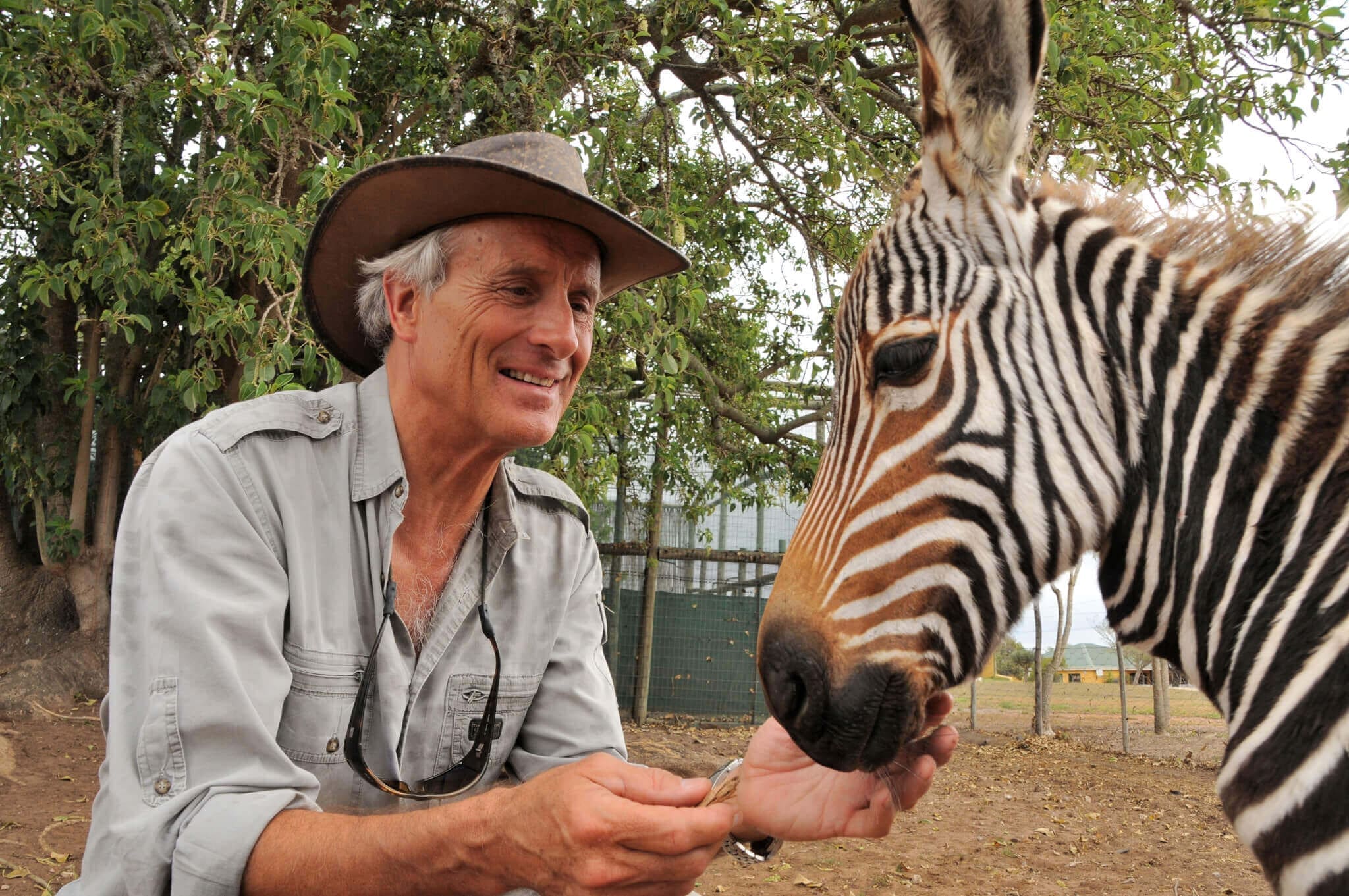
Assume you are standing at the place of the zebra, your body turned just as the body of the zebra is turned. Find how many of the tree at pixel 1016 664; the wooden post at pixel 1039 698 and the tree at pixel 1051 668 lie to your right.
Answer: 3

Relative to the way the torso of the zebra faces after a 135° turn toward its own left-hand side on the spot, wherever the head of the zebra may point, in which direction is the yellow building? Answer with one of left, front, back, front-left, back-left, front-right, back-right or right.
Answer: back-left

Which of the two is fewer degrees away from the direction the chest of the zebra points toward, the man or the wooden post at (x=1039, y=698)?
the man

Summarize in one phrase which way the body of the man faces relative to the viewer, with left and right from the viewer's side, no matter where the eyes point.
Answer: facing the viewer and to the right of the viewer

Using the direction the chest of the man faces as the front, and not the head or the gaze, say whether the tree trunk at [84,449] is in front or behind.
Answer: behind

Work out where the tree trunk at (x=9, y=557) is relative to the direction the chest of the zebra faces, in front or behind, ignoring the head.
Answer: in front

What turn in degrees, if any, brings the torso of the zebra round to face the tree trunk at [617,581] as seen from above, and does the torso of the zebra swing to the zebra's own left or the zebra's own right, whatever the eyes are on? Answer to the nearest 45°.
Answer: approximately 45° to the zebra's own right

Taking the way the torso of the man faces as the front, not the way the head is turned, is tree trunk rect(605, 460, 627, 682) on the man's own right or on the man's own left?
on the man's own left

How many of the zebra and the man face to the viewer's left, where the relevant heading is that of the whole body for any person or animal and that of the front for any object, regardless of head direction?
1

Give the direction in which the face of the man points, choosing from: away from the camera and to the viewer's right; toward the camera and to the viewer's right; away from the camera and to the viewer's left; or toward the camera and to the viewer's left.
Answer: toward the camera and to the viewer's right

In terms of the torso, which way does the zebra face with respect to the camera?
to the viewer's left
